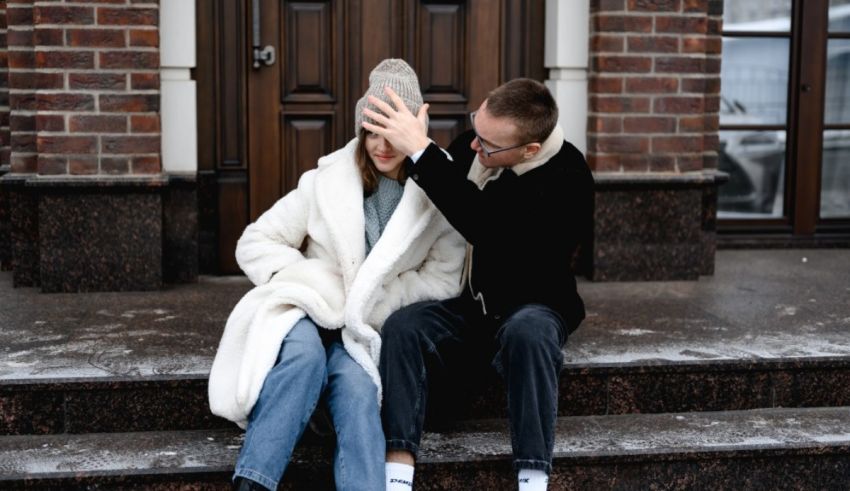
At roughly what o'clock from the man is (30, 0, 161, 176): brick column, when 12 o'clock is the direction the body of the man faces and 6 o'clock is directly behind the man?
The brick column is roughly at 3 o'clock from the man.

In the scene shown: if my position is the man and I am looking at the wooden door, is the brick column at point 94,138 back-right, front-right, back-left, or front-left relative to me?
front-left

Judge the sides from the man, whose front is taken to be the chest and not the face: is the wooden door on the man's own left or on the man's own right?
on the man's own right

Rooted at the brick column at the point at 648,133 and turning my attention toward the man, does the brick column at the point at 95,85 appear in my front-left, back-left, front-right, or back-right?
front-right

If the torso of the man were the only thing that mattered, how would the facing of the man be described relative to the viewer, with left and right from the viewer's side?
facing the viewer and to the left of the viewer

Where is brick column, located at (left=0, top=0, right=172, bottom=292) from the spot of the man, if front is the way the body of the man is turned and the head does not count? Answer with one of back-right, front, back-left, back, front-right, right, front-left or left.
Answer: right

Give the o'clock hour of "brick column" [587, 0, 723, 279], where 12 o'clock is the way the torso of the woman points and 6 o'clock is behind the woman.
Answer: The brick column is roughly at 7 o'clock from the woman.

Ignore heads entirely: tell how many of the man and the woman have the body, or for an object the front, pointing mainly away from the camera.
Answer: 0

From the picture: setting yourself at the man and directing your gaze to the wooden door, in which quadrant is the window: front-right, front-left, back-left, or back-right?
front-right

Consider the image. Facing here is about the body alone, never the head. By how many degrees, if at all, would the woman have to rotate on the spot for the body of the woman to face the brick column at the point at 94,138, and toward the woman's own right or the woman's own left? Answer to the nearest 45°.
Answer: approximately 135° to the woman's own right

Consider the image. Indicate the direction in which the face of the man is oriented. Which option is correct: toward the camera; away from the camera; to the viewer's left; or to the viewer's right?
to the viewer's left

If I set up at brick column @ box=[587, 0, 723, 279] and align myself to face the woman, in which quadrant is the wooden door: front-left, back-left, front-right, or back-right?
front-right

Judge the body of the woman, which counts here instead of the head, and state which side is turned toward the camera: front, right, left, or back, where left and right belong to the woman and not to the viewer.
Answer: front
